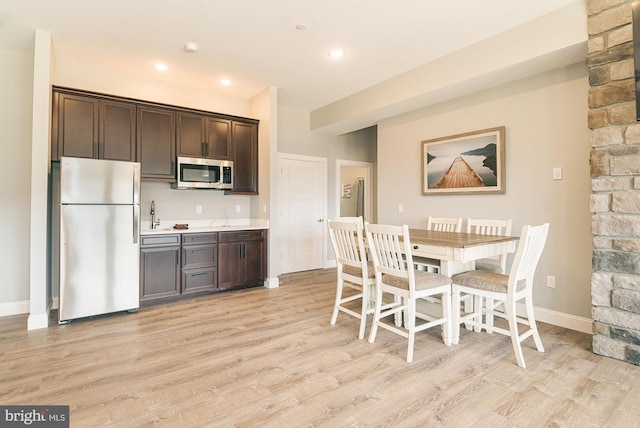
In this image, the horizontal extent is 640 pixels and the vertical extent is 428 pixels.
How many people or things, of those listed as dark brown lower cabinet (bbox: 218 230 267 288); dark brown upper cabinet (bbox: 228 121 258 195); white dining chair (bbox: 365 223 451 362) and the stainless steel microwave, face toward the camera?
3

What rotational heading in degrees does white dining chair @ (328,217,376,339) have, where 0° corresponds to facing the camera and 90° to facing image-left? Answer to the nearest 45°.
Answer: approximately 225°

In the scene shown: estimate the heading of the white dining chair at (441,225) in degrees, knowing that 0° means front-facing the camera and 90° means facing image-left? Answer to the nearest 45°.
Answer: approximately 45°

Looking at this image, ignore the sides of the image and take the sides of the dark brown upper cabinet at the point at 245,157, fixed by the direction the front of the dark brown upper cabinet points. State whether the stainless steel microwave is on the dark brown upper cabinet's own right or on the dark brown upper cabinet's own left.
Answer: on the dark brown upper cabinet's own right

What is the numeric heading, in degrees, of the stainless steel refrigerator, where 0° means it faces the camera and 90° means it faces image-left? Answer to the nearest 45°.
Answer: approximately 0°

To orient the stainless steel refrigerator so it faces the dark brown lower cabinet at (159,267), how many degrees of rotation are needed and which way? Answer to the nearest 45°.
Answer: approximately 90° to its left

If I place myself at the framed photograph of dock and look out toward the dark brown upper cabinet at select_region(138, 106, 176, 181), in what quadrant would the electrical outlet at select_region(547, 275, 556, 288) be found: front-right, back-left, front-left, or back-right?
back-left

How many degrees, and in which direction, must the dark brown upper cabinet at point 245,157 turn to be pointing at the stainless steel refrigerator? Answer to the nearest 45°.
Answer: approximately 45° to its right
